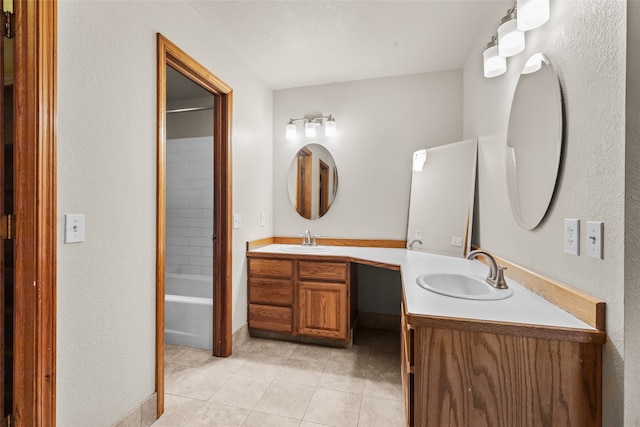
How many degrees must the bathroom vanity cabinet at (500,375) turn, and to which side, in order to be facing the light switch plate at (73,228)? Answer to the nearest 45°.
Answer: approximately 45° to its left

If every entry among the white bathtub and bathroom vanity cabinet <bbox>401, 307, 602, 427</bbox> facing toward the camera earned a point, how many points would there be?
1

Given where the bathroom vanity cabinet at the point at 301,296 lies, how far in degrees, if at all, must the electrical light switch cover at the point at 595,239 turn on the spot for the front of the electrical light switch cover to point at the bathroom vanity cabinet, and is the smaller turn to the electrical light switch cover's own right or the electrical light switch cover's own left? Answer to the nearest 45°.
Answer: approximately 45° to the electrical light switch cover's own right

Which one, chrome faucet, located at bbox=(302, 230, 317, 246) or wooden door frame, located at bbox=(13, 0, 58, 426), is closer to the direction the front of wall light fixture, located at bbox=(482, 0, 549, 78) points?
the wooden door frame

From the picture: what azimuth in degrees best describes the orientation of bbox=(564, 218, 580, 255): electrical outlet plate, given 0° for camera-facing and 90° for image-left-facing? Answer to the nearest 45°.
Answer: approximately 45°

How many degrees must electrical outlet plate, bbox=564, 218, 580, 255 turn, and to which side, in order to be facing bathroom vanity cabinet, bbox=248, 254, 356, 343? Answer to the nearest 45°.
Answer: approximately 45° to its right

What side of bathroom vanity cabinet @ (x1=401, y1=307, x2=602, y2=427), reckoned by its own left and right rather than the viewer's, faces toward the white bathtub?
front

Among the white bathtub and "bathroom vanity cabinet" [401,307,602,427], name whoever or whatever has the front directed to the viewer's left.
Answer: the bathroom vanity cabinet

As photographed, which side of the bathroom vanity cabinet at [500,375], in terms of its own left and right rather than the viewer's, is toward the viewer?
left

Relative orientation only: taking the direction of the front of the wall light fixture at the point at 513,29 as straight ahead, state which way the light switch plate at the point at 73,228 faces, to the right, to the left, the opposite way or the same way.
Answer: the opposite way
